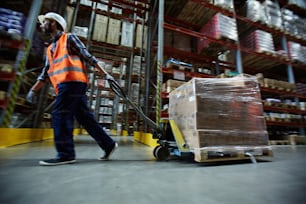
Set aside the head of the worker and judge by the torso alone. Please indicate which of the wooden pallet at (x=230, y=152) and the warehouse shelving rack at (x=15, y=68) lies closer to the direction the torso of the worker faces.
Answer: the warehouse shelving rack

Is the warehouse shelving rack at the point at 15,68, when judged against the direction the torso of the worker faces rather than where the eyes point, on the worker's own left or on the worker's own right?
on the worker's own right

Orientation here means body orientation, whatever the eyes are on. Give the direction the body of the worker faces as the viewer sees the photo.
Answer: to the viewer's left

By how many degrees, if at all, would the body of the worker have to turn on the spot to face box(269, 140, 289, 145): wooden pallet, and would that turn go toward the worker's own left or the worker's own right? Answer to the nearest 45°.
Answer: approximately 180°

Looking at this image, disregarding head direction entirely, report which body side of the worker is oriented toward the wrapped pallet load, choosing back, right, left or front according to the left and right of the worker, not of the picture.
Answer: back
